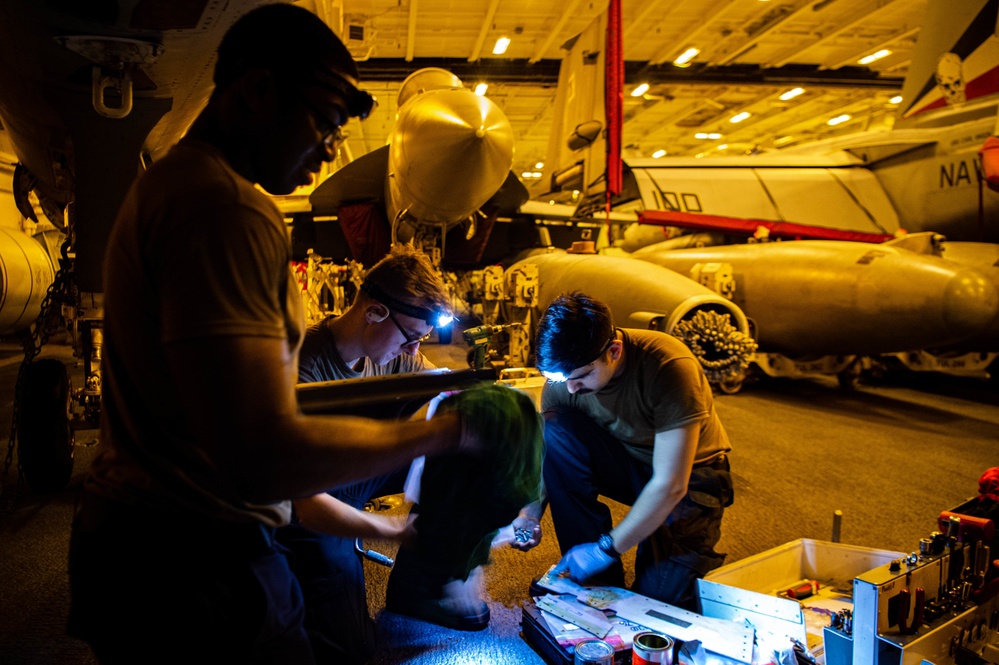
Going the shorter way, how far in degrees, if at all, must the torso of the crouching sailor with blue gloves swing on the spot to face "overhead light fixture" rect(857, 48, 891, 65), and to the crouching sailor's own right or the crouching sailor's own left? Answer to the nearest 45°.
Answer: approximately 135° to the crouching sailor's own right

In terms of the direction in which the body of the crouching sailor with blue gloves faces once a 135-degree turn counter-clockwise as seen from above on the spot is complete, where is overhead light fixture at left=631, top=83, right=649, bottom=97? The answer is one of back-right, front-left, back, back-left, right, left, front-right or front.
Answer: left

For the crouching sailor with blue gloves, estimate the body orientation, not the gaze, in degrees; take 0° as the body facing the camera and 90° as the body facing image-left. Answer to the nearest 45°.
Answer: approximately 45°

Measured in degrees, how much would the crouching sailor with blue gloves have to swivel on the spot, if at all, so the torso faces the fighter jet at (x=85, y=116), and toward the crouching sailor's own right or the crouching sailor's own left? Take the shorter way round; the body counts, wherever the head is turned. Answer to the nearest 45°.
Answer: approximately 45° to the crouching sailor's own right

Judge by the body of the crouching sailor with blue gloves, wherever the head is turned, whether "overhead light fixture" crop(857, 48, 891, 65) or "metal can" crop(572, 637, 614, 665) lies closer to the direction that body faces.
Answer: the metal can
